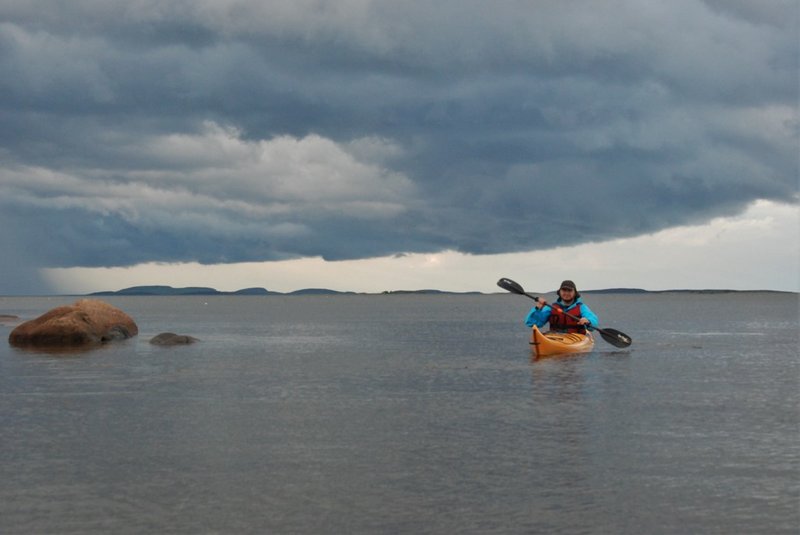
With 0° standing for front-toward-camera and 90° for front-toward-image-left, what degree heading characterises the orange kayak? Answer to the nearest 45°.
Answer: approximately 45°

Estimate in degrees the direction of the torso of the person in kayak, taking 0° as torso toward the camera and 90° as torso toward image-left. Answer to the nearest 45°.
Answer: approximately 0°

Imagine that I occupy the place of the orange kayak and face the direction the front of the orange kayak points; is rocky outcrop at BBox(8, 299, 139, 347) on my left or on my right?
on my right
